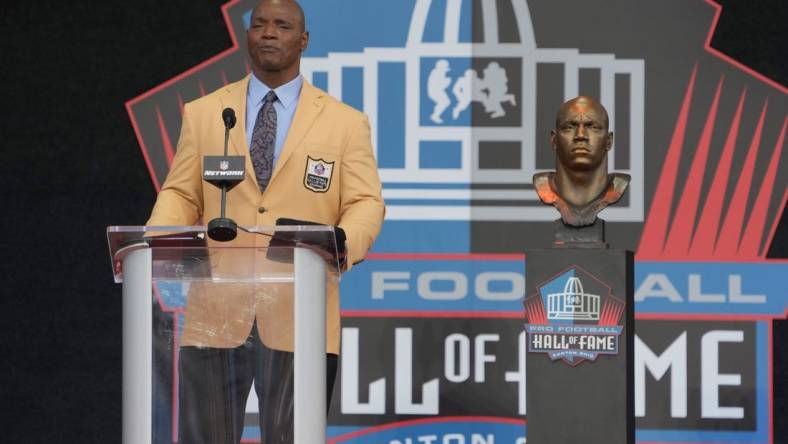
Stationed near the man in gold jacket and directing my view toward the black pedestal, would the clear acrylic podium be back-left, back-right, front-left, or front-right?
back-right

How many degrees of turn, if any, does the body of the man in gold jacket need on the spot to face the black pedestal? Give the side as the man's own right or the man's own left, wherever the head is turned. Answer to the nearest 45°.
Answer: approximately 135° to the man's own left

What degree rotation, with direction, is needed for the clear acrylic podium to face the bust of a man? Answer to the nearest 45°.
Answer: approximately 135° to its left

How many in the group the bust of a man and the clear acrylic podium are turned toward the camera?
2

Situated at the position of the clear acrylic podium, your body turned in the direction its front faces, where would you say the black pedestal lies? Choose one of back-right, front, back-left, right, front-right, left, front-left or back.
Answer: back-left

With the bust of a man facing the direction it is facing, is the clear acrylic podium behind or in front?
in front

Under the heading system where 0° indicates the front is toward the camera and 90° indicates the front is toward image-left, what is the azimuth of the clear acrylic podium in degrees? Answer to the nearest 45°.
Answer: approximately 0°

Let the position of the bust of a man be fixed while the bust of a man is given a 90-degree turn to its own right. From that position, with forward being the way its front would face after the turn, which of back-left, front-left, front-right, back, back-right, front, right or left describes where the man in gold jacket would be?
front-left

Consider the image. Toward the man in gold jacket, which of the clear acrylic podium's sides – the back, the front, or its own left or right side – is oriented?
back
